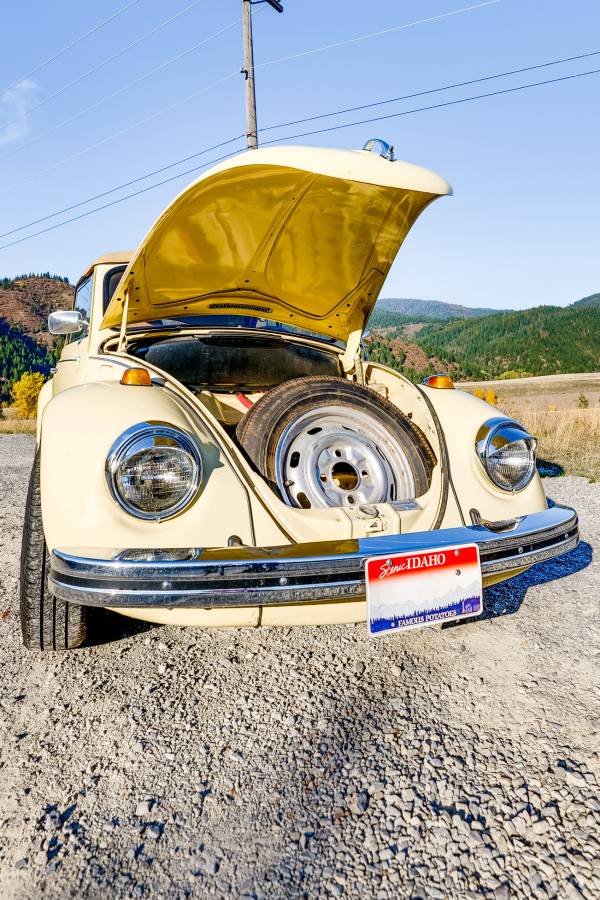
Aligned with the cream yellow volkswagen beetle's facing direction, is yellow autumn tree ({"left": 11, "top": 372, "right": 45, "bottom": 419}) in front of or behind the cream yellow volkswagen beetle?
behind

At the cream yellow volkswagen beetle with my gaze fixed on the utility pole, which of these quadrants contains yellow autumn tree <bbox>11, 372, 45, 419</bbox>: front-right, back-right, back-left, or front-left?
front-left

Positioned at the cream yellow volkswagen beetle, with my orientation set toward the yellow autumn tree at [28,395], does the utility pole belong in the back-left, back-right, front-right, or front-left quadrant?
front-right

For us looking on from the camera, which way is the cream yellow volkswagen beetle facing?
facing the viewer and to the right of the viewer

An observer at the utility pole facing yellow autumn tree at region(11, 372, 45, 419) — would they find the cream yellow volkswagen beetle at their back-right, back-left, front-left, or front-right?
back-left

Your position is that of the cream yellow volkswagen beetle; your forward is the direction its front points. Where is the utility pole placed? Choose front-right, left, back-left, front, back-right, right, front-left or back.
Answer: back-left

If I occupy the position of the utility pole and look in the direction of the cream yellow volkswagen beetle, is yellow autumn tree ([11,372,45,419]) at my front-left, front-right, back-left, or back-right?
back-right
